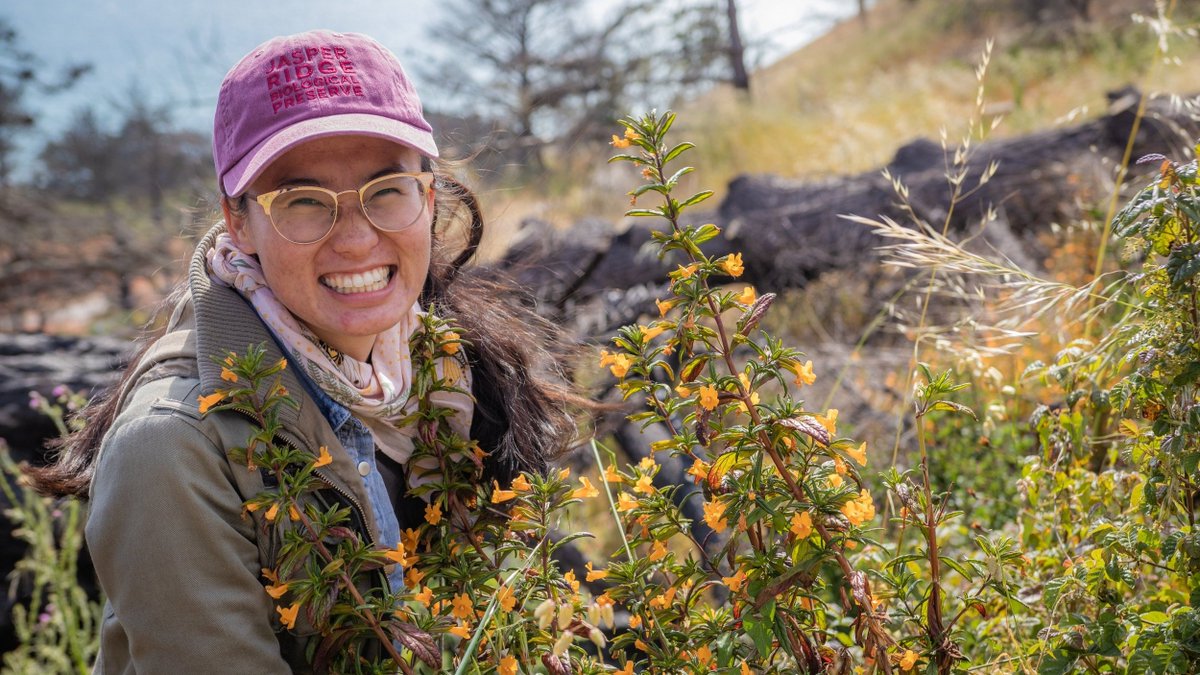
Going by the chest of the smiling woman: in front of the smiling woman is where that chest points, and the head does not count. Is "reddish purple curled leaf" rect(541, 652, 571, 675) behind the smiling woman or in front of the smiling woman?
in front

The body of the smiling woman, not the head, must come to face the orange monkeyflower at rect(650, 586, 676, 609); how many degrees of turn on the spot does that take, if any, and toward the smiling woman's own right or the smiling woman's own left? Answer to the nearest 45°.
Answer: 0° — they already face it

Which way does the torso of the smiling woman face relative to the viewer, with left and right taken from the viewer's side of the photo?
facing the viewer and to the right of the viewer

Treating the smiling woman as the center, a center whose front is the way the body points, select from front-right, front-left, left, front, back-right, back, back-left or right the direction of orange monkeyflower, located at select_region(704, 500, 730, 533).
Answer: front
